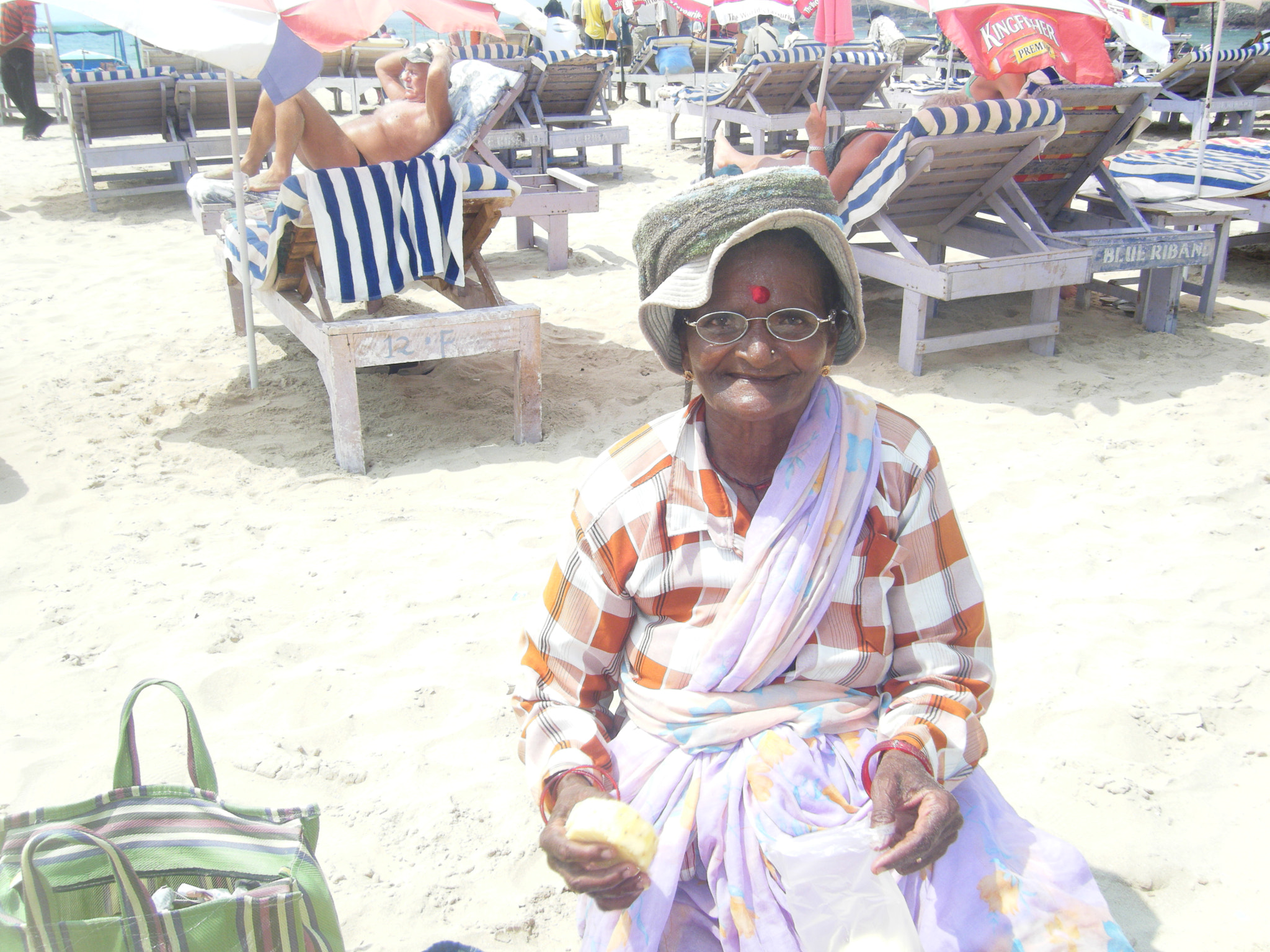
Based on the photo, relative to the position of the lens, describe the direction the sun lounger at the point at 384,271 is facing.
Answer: facing away from the viewer and to the left of the viewer
